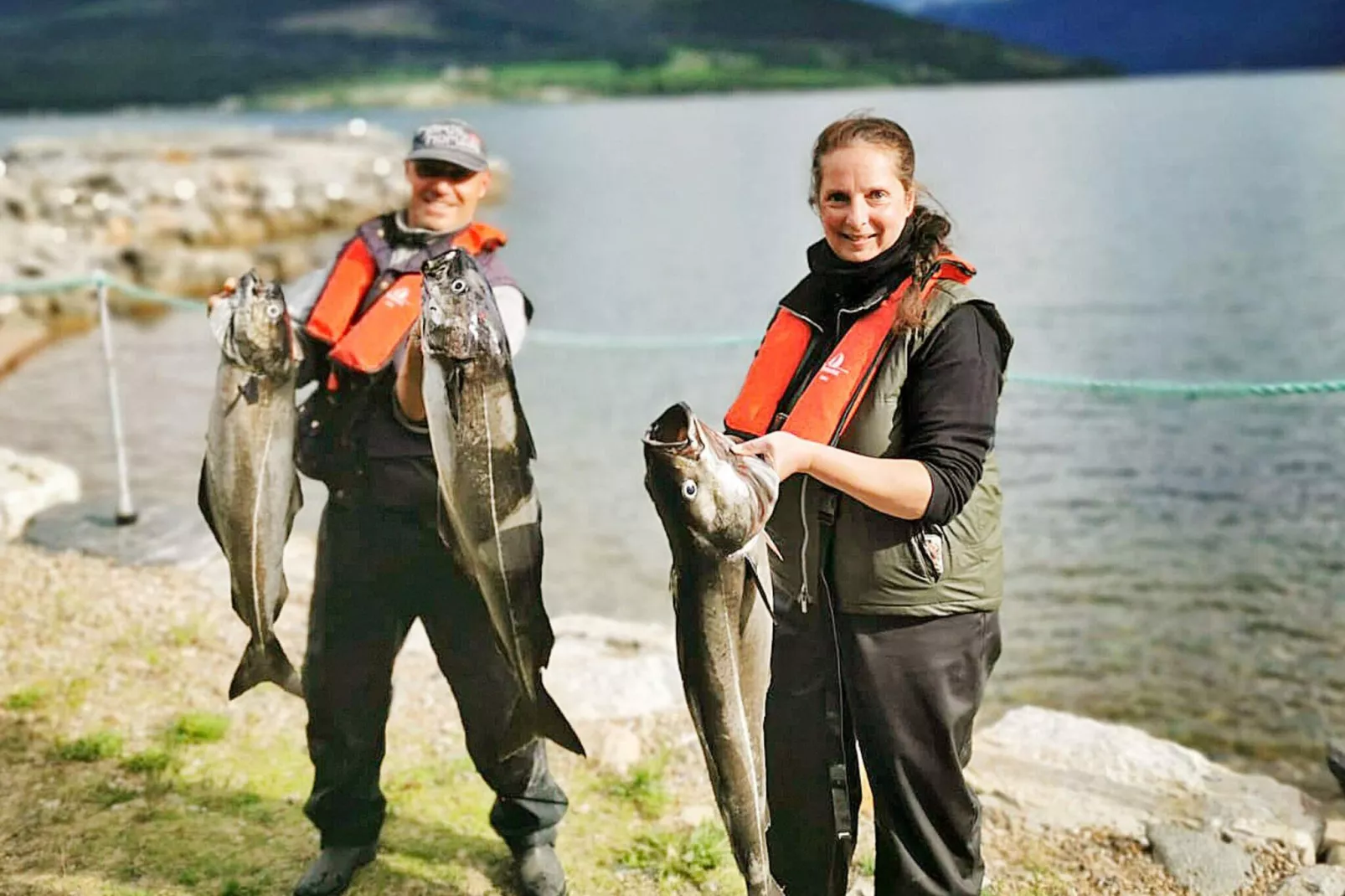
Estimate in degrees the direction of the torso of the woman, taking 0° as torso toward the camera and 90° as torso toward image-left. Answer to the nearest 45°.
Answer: approximately 45°

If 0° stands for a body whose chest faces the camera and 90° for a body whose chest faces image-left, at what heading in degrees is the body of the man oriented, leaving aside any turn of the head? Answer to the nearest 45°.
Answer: approximately 0°

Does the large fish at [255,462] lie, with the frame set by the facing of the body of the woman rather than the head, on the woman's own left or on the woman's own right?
on the woman's own right

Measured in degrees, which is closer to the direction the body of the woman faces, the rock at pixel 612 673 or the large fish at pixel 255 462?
the large fish

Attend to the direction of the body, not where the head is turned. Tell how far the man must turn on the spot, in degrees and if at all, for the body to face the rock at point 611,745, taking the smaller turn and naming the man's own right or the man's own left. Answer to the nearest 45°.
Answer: approximately 135° to the man's own left

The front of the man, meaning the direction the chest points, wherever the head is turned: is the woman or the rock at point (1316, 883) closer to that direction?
the woman

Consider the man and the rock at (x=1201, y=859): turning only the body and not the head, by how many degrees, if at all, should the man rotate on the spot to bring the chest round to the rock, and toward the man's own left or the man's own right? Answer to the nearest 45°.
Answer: approximately 90° to the man's own left

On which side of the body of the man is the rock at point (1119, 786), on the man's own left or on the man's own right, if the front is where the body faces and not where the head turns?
on the man's own left
